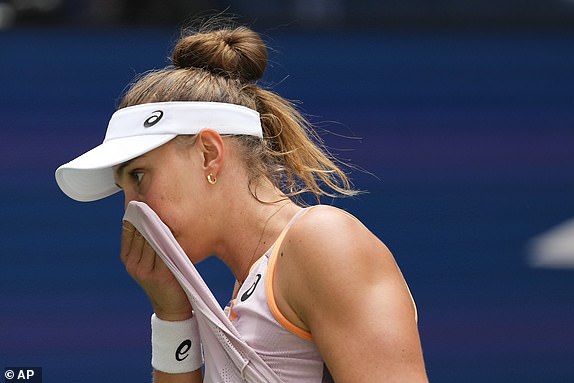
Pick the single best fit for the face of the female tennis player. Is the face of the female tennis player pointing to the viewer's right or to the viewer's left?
to the viewer's left

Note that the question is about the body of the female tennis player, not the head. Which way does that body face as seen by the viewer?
to the viewer's left
